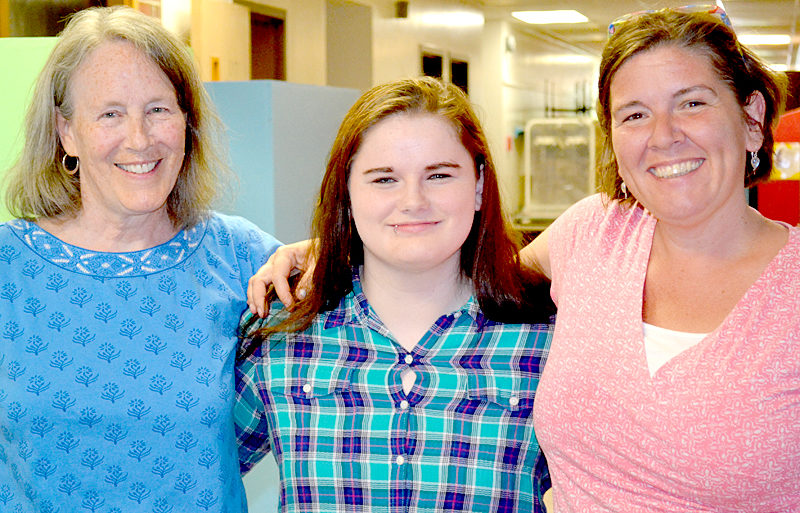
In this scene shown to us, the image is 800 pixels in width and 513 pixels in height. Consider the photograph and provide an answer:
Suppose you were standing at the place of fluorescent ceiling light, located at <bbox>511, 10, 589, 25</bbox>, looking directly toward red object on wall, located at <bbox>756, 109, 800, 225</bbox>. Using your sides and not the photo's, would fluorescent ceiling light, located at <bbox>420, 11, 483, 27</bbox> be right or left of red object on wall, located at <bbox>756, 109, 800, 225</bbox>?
right

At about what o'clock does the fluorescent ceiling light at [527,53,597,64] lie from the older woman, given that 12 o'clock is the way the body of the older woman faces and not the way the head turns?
The fluorescent ceiling light is roughly at 7 o'clock from the older woman.

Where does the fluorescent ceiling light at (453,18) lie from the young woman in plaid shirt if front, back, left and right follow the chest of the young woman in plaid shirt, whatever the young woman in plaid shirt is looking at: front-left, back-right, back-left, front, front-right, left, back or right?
back

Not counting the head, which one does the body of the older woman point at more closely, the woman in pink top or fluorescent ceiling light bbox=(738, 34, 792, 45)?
the woman in pink top

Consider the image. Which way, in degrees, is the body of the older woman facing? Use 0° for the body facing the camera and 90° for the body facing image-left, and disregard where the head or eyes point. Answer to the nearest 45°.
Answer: approximately 0°

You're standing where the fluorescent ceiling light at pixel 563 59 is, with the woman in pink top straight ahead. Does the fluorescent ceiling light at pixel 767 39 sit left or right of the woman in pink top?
left

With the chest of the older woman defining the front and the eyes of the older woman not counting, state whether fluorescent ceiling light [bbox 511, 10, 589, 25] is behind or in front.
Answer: behind

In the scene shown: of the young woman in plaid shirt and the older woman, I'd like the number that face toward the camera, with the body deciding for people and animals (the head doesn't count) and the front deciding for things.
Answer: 2
